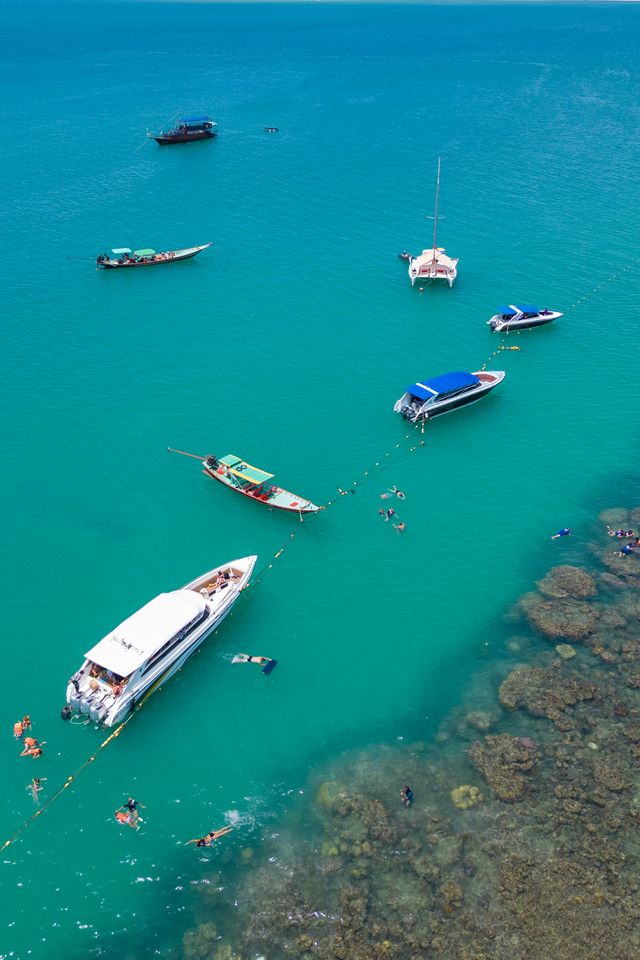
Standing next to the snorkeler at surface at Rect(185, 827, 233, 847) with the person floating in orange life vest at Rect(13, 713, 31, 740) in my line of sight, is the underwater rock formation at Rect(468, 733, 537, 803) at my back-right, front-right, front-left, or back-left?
back-right

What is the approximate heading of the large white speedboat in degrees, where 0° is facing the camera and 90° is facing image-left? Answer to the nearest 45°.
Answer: approximately 225°

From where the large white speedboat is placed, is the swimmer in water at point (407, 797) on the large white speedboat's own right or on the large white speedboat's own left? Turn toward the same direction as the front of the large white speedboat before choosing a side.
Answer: on the large white speedboat's own right

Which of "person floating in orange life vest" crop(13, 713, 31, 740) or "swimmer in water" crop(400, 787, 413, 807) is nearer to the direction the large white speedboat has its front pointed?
the swimmer in water

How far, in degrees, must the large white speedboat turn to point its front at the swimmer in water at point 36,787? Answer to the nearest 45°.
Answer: approximately 180°

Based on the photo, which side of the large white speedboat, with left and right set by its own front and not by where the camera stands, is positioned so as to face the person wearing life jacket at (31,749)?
back

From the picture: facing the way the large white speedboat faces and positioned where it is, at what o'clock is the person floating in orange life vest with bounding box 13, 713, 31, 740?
The person floating in orange life vest is roughly at 7 o'clock from the large white speedboat.

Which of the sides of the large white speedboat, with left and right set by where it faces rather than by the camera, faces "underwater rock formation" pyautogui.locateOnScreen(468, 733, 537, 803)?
right

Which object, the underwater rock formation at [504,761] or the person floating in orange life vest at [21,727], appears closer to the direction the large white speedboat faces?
the underwater rock formation

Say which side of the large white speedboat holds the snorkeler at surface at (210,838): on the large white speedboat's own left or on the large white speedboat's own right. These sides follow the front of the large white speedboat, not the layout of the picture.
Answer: on the large white speedboat's own right

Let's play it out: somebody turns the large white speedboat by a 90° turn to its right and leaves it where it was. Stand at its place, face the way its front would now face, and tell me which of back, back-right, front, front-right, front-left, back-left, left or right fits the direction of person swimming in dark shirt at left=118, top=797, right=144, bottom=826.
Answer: front-right
